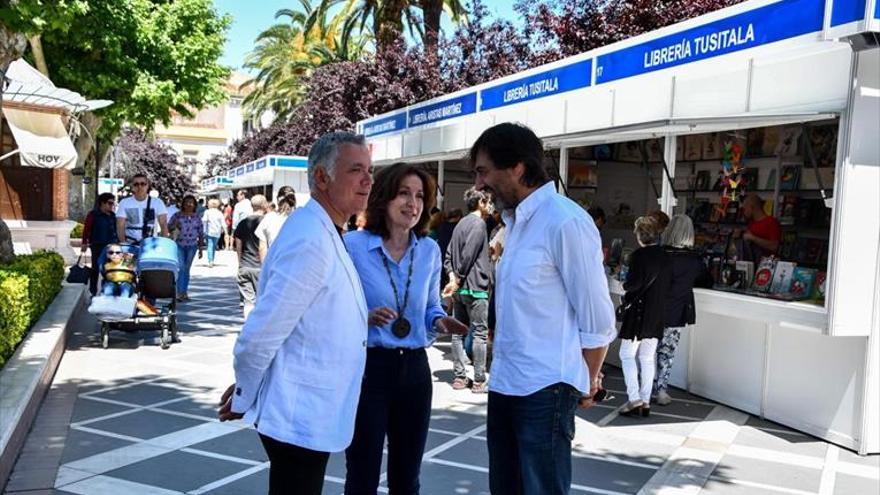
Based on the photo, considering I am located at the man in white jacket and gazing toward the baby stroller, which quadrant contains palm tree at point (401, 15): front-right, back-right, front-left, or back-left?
front-right

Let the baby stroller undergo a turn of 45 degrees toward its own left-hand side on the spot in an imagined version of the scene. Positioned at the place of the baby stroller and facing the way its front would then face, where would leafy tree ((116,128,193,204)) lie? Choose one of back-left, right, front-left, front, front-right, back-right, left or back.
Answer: back-left

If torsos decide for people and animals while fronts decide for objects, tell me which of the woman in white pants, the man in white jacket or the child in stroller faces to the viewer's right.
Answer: the man in white jacket

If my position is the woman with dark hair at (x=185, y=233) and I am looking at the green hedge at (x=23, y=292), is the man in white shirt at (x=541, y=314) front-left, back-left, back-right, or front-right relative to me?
front-left

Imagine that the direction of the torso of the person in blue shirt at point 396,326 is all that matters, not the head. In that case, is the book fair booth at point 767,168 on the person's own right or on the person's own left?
on the person's own left

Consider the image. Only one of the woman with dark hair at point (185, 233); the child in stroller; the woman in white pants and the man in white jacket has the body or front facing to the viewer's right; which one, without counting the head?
the man in white jacket

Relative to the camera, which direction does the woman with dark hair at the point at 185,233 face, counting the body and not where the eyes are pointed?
toward the camera

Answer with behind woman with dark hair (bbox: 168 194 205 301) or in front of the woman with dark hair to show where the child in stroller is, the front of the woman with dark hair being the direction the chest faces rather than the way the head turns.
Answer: in front

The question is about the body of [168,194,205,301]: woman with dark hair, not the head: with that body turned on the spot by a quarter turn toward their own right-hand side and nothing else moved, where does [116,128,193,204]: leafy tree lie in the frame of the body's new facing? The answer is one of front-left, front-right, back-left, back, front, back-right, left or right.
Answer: right

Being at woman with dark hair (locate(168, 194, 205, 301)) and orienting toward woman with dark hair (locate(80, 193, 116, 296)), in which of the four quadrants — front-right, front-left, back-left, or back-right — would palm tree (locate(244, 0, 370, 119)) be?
back-right

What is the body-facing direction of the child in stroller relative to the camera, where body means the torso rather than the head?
toward the camera

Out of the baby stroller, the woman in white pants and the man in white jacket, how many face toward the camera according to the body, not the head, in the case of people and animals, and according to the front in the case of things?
1

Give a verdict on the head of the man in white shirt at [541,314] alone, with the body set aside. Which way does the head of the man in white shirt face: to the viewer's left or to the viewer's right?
to the viewer's left
